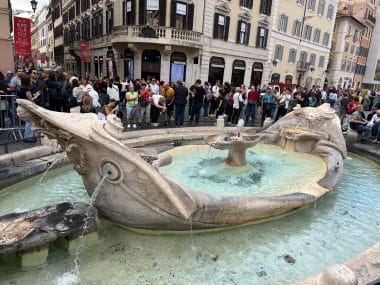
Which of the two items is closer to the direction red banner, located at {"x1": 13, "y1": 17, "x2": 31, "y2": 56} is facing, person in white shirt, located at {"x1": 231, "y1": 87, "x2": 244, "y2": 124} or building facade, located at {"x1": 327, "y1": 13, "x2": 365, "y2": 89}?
the person in white shirt

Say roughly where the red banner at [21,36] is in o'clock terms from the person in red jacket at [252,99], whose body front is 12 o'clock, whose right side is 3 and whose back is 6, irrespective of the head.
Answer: The red banner is roughly at 3 o'clock from the person in red jacket.

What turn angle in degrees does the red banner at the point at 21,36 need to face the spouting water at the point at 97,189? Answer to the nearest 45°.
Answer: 0° — it already faces it

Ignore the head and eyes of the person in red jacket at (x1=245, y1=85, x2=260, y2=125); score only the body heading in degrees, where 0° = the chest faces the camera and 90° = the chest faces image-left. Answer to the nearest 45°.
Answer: approximately 0°
